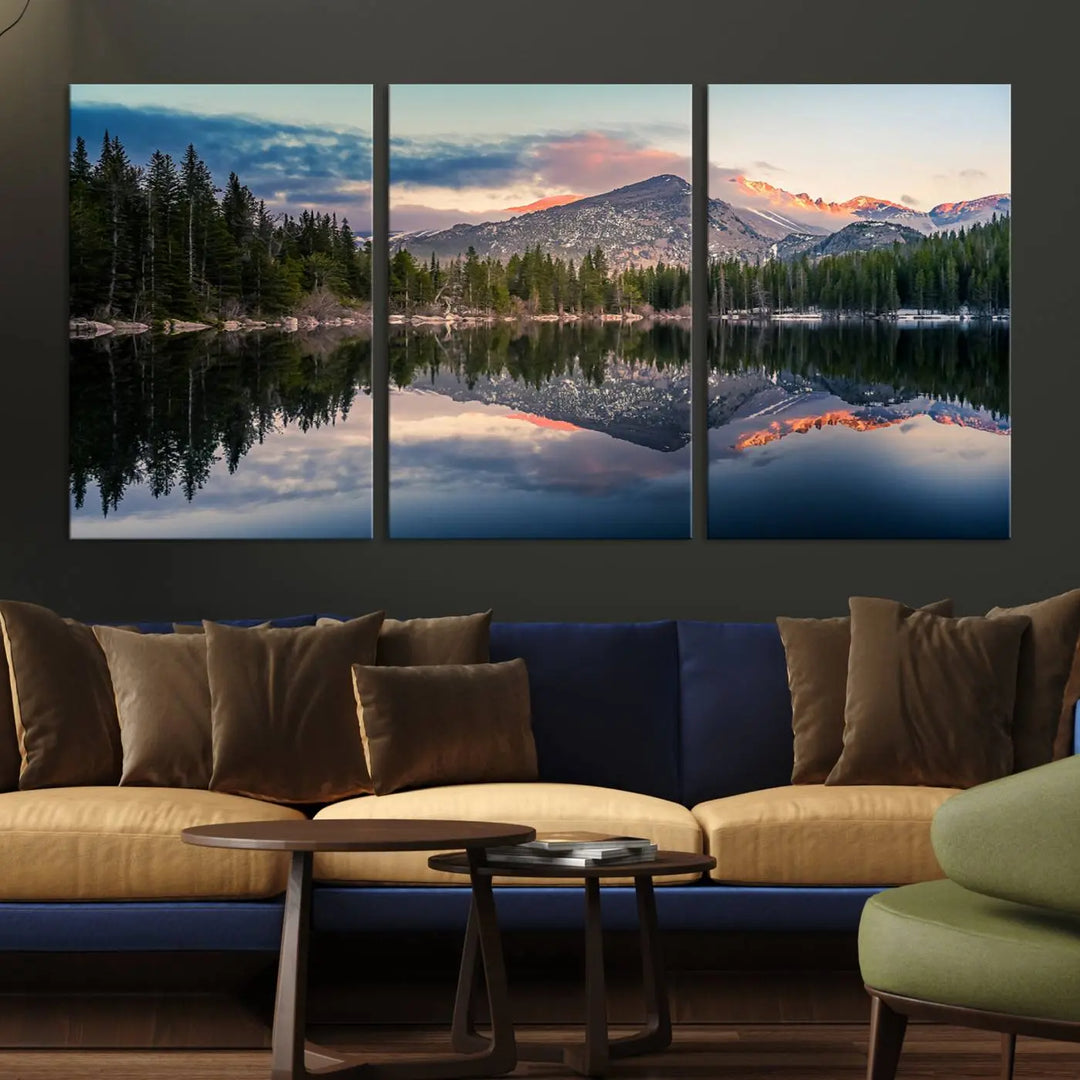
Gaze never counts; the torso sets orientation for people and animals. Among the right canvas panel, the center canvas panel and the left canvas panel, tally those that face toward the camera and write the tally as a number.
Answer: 3

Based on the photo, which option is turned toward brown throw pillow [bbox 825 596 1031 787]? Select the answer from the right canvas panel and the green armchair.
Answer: the right canvas panel

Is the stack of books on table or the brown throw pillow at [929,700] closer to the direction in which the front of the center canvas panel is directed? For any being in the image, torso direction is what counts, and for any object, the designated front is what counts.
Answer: the stack of books on table

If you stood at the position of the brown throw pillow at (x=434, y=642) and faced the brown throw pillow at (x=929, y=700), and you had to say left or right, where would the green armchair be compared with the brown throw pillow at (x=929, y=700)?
right

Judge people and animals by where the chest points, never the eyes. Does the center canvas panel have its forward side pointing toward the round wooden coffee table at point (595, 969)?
yes

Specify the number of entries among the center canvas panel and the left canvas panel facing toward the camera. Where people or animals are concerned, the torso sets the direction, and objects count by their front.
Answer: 2

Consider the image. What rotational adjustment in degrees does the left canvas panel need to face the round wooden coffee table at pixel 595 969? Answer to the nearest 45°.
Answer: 0° — it already faces it

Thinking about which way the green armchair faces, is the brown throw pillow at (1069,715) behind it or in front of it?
behind

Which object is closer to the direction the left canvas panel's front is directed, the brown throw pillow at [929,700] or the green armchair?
the green armchair

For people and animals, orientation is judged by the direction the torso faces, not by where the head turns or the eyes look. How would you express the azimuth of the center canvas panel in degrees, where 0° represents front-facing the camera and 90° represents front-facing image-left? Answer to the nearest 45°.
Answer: approximately 0°

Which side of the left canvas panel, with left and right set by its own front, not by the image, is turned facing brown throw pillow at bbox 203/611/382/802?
front
